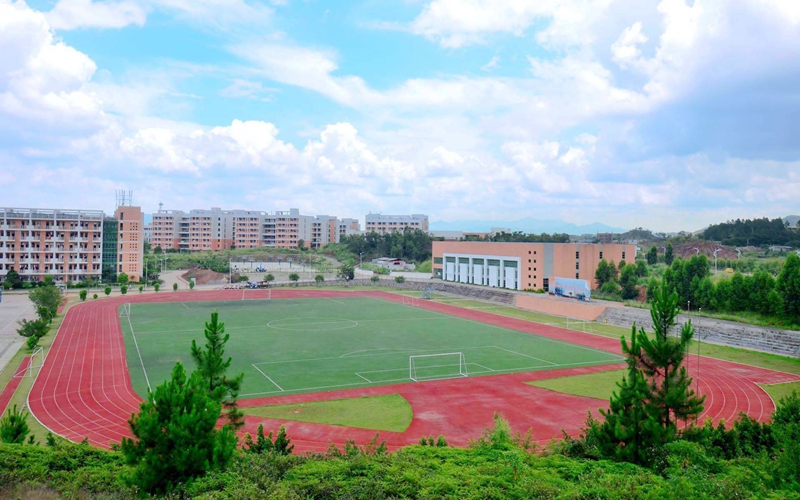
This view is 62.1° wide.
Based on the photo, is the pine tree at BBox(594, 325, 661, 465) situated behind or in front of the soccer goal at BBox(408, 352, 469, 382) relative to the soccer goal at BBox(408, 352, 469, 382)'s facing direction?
behind

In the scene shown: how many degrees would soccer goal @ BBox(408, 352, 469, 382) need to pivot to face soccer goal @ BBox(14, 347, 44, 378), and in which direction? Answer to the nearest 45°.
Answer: approximately 45° to its left

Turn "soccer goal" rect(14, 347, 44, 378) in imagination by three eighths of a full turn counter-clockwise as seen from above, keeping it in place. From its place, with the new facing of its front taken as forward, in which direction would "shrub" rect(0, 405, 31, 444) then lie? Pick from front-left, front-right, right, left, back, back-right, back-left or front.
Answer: back-left

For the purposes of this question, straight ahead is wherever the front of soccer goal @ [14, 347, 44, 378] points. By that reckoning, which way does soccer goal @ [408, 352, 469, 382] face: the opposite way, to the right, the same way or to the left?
to the left

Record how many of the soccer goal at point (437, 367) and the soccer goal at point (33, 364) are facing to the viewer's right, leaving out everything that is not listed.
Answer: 1

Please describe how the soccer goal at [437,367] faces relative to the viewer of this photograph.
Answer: facing away from the viewer and to the left of the viewer

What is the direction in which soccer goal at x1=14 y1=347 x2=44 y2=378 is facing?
to the viewer's right

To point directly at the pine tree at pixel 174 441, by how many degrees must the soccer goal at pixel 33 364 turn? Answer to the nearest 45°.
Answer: approximately 90° to its right

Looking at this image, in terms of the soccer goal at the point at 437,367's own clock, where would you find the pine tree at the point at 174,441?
The pine tree is roughly at 8 o'clock from the soccer goal.

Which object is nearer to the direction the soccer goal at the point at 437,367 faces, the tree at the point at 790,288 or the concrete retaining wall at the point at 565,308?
the concrete retaining wall
